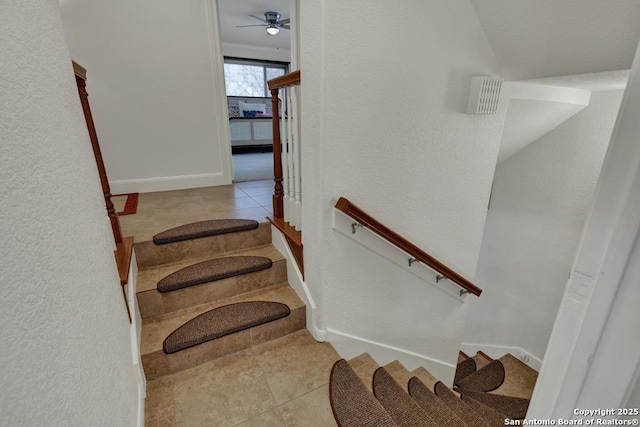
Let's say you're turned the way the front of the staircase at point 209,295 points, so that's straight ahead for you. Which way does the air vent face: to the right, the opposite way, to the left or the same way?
the same way

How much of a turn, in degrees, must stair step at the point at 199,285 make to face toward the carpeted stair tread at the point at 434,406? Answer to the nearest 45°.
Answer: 0° — it already faces it

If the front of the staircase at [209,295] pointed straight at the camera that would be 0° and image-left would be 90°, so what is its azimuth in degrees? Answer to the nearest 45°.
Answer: approximately 315°

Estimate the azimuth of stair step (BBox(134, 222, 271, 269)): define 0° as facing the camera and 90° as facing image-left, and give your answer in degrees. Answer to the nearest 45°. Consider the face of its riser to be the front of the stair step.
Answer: approximately 315°

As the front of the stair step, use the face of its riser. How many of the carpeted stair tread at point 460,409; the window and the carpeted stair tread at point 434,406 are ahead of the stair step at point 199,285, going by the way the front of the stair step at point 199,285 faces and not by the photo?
2

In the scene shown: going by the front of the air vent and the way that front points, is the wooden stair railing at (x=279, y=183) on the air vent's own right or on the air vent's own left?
on the air vent's own right
